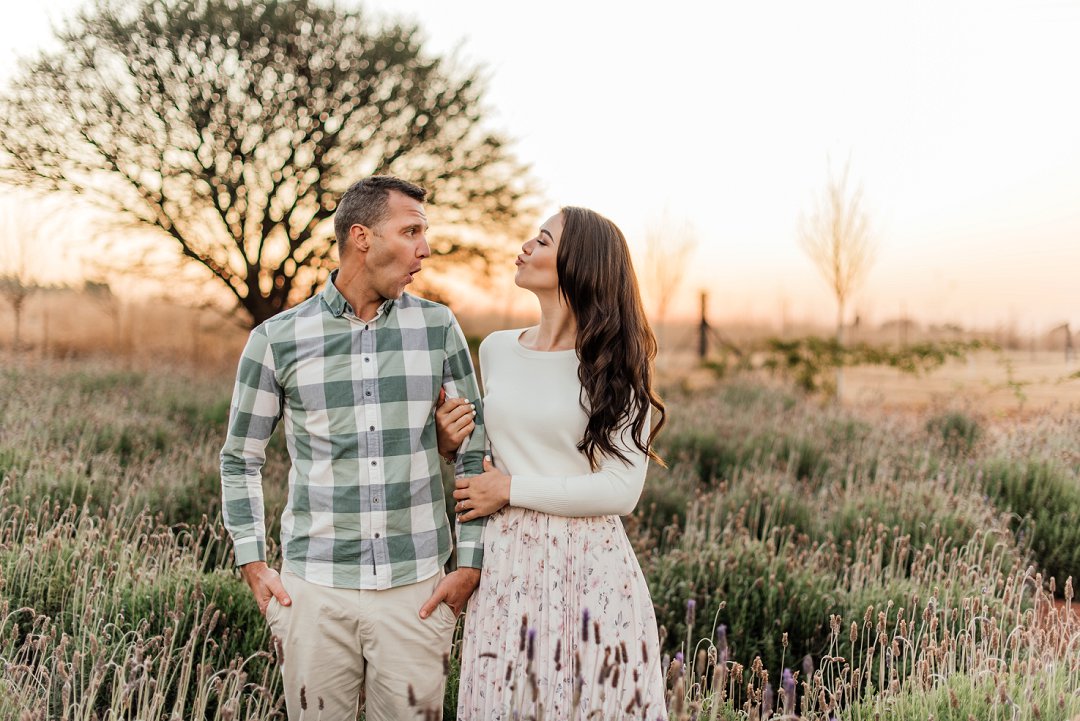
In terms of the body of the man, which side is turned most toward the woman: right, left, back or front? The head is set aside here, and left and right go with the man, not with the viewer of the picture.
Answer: left

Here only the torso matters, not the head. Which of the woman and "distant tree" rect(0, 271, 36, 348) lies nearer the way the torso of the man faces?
the woman

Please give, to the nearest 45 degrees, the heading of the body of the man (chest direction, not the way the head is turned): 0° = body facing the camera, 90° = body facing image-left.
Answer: approximately 0°

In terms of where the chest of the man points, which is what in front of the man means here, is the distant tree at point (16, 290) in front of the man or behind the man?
behind

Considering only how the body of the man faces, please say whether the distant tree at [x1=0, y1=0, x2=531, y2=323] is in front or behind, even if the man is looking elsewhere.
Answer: behind
